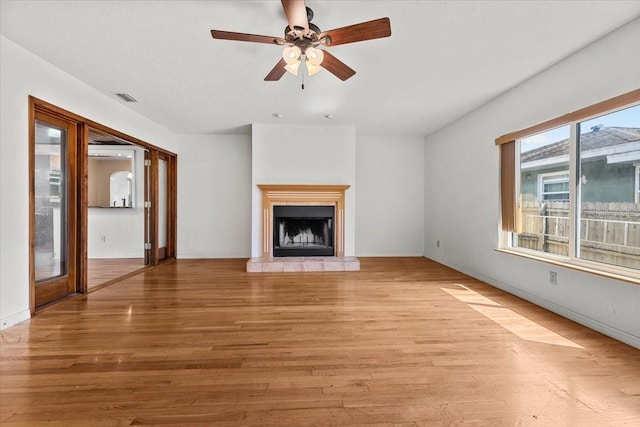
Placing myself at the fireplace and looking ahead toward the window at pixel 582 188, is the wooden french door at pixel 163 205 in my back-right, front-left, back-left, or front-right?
back-right

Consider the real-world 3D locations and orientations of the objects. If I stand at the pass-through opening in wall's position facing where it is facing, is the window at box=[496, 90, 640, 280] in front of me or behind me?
in front

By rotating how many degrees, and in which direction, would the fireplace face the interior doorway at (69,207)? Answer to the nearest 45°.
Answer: approximately 45° to its right

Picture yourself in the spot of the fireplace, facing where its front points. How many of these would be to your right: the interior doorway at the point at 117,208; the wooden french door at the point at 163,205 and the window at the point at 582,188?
2

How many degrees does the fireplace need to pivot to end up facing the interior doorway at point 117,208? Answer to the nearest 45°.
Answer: approximately 90° to its right

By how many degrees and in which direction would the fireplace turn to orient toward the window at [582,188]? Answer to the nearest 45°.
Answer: approximately 45° to its left
